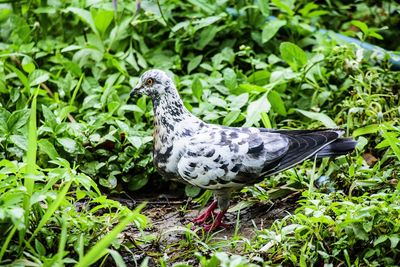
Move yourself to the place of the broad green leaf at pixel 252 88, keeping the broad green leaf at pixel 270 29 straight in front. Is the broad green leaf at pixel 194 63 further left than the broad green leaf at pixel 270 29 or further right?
left

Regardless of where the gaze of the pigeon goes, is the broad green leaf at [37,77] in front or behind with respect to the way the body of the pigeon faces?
in front

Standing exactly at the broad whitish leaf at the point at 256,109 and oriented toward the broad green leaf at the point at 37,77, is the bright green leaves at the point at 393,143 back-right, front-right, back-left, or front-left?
back-left

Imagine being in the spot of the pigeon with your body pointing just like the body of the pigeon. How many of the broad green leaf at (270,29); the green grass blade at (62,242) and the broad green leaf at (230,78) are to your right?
2

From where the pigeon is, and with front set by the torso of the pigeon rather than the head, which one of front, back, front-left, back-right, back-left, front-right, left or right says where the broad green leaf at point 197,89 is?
right

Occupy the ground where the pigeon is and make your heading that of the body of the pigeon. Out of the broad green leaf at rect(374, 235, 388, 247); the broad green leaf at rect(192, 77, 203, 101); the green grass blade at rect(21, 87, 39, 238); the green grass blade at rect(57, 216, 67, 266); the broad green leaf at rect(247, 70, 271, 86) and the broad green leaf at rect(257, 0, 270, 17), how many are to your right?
3

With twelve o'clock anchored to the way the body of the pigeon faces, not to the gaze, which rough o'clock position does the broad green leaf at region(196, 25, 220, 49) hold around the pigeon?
The broad green leaf is roughly at 3 o'clock from the pigeon.

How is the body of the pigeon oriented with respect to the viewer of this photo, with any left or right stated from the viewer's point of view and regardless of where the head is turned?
facing to the left of the viewer

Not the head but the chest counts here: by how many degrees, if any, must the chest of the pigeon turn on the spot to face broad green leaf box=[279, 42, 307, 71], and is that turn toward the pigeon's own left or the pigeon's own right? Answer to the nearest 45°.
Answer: approximately 135° to the pigeon's own right

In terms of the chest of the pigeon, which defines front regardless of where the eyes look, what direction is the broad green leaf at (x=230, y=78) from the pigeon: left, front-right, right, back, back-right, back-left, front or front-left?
right

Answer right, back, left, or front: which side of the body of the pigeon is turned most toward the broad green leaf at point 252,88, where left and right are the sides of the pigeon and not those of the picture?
right

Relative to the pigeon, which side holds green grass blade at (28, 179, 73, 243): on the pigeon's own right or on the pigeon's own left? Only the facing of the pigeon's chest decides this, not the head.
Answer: on the pigeon's own left

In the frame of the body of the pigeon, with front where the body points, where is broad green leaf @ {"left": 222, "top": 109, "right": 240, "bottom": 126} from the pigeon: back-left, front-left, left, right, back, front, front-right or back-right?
right
